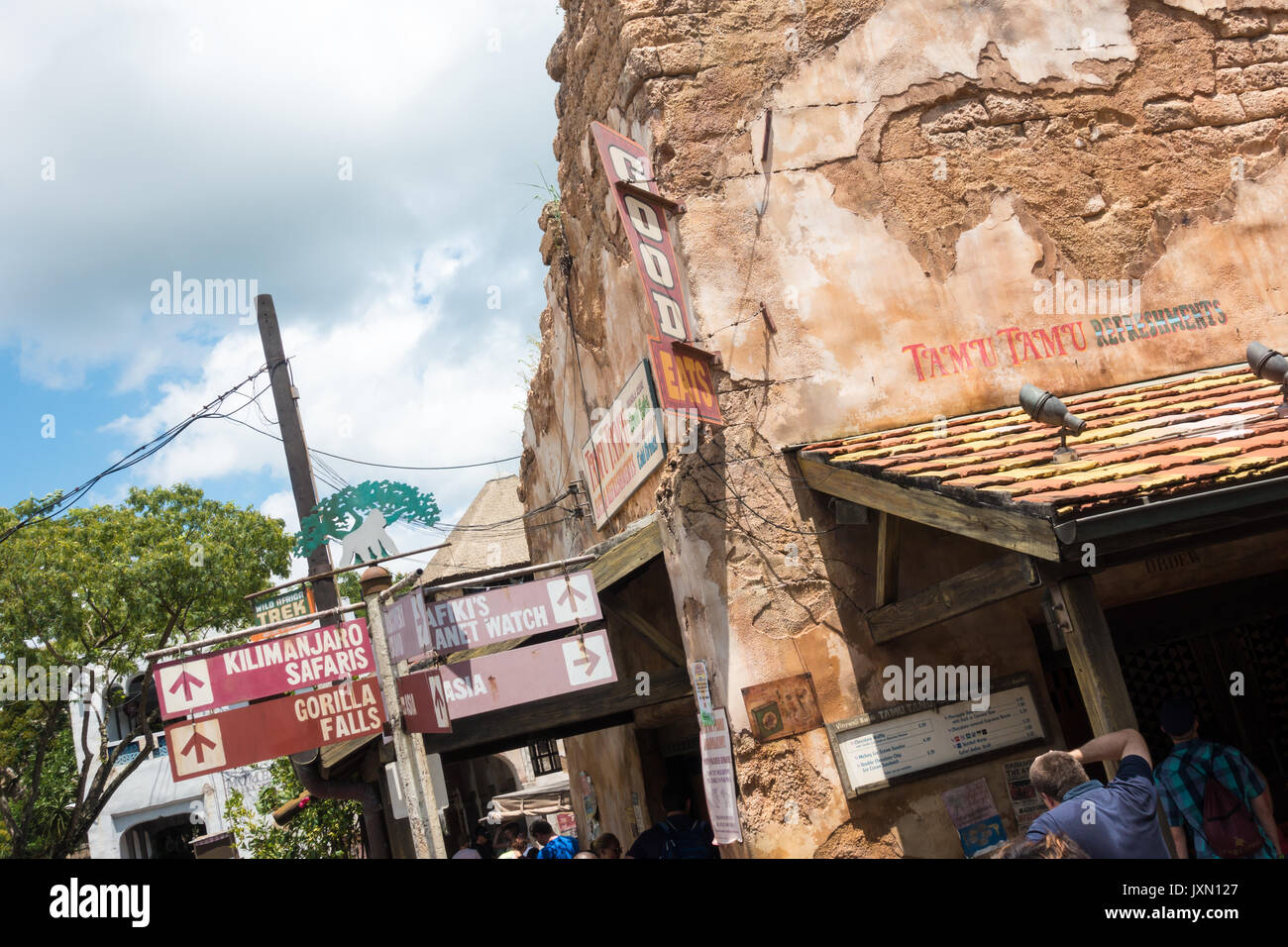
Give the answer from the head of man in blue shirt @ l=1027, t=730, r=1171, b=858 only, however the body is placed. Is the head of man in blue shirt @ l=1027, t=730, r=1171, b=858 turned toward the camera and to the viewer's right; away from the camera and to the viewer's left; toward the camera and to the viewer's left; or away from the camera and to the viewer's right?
away from the camera and to the viewer's left

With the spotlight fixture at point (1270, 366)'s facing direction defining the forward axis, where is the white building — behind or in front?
in front

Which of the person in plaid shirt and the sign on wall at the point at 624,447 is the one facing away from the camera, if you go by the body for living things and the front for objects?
the person in plaid shirt

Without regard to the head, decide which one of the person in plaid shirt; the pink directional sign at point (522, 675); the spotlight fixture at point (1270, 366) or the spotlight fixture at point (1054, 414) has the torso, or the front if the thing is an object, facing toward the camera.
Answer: the pink directional sign

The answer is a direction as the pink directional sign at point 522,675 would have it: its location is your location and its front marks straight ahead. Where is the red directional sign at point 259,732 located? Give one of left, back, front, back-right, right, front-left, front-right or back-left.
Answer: right

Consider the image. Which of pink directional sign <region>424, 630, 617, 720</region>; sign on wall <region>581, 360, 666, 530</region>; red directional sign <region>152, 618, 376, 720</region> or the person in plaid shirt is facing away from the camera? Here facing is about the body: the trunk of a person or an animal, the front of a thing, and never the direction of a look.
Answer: the person in plaid shirt

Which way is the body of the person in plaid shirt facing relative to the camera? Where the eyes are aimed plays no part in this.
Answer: away from the camera

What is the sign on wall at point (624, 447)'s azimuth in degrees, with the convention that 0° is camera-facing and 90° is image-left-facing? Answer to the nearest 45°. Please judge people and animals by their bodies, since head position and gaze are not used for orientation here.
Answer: approximately 45°

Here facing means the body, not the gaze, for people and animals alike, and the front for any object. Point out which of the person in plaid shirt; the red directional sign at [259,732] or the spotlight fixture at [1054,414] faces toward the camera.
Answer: the red directional sign

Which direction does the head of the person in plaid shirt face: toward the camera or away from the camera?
away from the camera

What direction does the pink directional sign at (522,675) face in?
toward the camera

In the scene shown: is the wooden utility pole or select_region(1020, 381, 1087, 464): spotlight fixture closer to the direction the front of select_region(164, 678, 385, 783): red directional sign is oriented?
the spotlight fixture

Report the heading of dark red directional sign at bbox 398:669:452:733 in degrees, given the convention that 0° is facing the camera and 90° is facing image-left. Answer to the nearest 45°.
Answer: approximately 0°

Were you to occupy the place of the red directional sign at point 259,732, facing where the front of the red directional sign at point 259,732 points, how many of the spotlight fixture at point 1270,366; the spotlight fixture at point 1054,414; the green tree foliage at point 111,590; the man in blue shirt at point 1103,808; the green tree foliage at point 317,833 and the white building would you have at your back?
3

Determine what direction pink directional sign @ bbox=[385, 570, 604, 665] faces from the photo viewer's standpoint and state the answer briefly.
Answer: facing the viewer

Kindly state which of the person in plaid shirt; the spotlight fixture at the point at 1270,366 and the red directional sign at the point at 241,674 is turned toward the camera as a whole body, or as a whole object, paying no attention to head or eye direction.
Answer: the red directional sign
